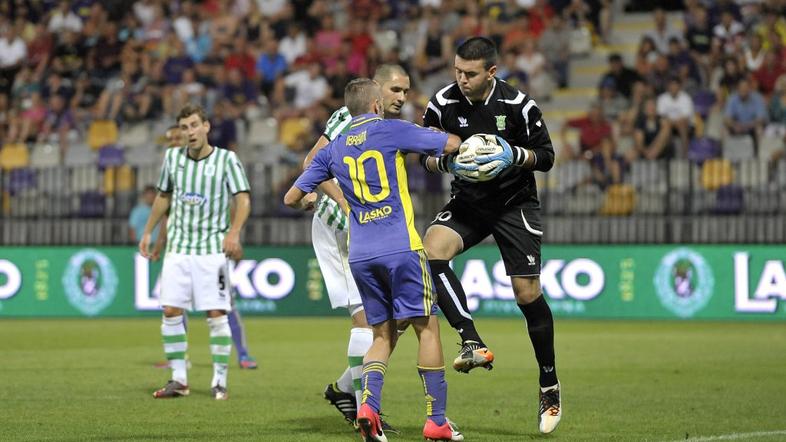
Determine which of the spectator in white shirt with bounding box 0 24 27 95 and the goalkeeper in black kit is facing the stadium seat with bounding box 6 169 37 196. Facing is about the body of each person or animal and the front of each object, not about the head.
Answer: the spectator in white shirt

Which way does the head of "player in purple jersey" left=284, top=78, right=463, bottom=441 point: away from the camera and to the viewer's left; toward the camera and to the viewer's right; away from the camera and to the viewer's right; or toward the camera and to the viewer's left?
away from the camera and to the viewer's right

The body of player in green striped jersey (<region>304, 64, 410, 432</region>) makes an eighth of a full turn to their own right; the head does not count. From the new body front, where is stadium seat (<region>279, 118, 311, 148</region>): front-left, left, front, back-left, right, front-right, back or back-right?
back

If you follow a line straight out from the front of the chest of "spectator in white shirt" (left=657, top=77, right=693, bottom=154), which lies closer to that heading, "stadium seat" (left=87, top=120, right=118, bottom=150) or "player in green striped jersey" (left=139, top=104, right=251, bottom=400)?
the player in green striped jersey

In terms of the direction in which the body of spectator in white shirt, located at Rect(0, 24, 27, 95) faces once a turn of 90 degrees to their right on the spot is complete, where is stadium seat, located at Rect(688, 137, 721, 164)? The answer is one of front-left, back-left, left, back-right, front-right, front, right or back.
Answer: back-left

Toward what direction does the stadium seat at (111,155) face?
toward the camera

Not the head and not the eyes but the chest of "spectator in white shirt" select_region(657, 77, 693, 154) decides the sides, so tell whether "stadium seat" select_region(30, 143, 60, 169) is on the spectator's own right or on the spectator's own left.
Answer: on the spectator's own right

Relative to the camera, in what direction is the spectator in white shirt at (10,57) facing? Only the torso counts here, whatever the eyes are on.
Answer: toward the camera

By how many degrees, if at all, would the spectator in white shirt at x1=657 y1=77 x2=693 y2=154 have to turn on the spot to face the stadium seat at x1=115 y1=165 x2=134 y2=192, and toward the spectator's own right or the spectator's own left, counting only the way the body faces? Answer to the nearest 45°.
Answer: approximately 90° to the spectator's own right

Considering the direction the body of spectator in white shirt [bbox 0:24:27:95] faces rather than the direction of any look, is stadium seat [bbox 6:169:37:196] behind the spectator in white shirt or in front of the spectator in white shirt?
in front
